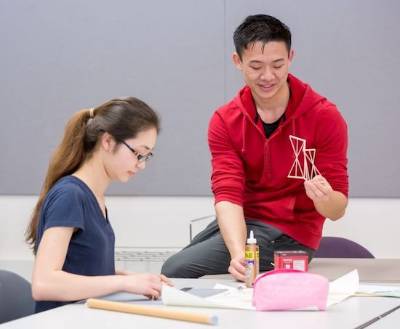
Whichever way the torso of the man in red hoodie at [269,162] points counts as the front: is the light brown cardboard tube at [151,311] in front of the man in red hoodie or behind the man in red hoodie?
in front

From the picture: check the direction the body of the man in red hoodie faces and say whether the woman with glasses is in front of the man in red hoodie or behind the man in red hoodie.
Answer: in front

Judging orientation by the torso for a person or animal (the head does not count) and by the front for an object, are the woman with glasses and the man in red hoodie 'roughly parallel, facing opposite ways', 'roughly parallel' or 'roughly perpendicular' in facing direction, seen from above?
roughly perpendicular

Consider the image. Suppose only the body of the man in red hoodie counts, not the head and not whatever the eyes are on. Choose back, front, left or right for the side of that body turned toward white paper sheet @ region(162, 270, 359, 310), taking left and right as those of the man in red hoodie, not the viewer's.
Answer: front

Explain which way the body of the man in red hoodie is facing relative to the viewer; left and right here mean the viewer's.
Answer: facing the viewer

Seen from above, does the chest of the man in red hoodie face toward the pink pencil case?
yes

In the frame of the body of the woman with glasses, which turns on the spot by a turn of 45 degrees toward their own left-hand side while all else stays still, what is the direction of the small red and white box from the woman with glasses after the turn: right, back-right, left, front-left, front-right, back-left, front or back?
front-right

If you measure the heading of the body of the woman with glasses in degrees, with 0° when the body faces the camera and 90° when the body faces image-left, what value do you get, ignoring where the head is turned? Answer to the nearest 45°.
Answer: approximately 270°

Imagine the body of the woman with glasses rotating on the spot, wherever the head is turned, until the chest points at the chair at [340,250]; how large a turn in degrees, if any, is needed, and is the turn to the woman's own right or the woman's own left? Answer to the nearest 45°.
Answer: approximately 45° to the woman's own left

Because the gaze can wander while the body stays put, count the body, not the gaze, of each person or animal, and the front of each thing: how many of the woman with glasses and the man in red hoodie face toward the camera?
1

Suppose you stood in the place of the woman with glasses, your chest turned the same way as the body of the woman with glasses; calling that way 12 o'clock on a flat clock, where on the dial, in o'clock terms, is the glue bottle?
The glue bottle is roughly at 12 o'clock from the woman with glasses.

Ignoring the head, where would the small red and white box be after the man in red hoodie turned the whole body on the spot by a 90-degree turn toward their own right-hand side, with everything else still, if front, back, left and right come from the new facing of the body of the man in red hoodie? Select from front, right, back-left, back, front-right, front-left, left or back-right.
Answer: left
